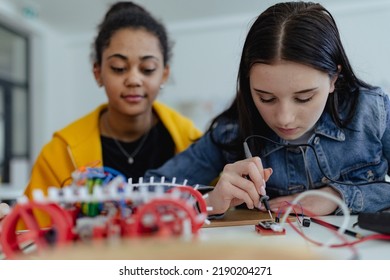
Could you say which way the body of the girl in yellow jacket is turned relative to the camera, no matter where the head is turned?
toward the camera

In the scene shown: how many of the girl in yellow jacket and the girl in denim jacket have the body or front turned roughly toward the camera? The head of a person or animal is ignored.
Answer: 2

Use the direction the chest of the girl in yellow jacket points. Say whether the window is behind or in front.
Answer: behind

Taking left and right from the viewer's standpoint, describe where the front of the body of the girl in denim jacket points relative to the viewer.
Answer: facing the viewer
